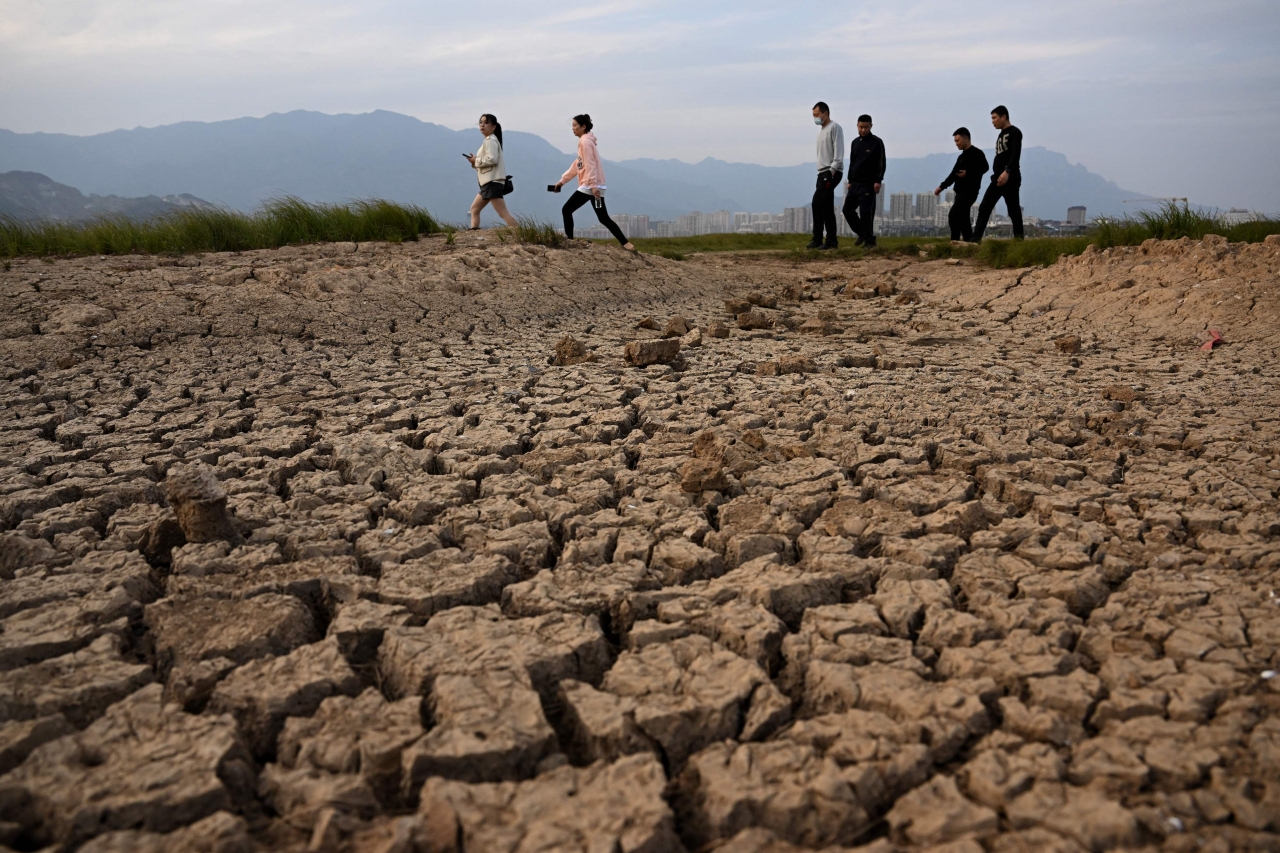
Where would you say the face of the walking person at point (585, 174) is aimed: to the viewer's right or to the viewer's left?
to the viewer's left

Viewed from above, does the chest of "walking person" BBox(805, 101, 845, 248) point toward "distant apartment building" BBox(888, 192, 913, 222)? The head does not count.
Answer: no

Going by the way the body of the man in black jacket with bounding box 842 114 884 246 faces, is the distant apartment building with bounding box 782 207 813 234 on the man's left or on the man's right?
on the man's right

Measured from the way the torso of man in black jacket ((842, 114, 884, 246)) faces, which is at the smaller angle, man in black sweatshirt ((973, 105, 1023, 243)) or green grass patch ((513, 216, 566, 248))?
the green grass patch

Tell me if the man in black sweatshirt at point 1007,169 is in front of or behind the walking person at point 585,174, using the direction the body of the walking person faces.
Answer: behind

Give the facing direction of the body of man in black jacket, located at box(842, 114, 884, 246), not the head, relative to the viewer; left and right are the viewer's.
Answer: facing the viewer and to the left of the viewer

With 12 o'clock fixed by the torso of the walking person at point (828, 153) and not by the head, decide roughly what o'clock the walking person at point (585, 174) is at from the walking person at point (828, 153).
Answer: the walking person at point (585, 174) is roughly at 12 o'clock from the walking person at point (828, 153).

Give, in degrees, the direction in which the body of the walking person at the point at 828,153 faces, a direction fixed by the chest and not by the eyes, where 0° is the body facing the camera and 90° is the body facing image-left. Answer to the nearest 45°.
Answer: approximately 45°

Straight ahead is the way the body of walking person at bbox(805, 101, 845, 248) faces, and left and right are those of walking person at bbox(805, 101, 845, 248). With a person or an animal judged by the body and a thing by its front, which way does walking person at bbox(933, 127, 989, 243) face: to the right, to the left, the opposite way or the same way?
the same way

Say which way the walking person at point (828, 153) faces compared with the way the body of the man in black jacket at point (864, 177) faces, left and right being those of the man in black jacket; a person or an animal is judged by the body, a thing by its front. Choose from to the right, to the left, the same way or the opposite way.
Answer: the same way

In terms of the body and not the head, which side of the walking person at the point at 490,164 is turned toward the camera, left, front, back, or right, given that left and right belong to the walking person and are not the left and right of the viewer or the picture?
left

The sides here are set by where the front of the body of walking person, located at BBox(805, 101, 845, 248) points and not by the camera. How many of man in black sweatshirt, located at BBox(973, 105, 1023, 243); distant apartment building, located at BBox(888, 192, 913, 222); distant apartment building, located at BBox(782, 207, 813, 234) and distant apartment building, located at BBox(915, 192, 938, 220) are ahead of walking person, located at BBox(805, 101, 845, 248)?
0

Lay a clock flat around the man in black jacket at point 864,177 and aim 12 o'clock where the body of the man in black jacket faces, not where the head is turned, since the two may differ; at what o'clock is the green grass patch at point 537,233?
The green grass patch is roughly at 12 o'clock from the man in black jacket.

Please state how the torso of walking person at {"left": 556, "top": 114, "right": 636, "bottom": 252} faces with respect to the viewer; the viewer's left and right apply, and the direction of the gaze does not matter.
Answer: facing to the left of the viewer

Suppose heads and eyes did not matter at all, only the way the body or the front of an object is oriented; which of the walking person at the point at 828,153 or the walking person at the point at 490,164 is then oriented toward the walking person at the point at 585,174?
the walking person at the point at 828,153

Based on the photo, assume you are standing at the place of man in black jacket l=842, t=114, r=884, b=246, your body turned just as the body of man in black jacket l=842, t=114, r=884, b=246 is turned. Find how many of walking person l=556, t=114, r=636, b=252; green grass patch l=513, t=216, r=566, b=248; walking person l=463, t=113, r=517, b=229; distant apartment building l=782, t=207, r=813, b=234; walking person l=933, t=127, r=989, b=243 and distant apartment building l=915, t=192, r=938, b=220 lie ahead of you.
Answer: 3

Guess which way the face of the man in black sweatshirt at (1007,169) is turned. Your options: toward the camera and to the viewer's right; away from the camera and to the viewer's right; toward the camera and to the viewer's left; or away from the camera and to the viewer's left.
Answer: toward the camera and to the viewer's left

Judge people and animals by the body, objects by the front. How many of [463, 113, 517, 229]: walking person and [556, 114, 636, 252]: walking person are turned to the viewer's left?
2
